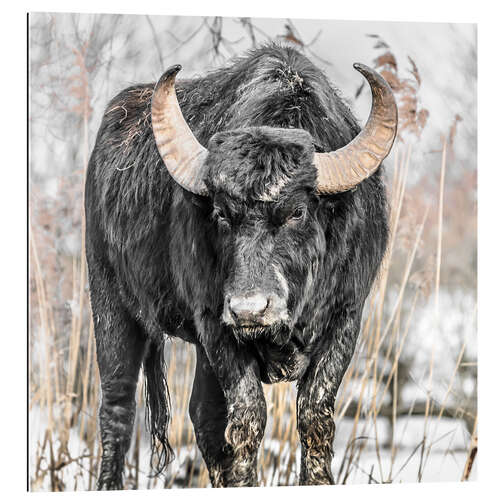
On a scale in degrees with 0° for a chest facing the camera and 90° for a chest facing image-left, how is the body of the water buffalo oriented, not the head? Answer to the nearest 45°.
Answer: approximately 315°
